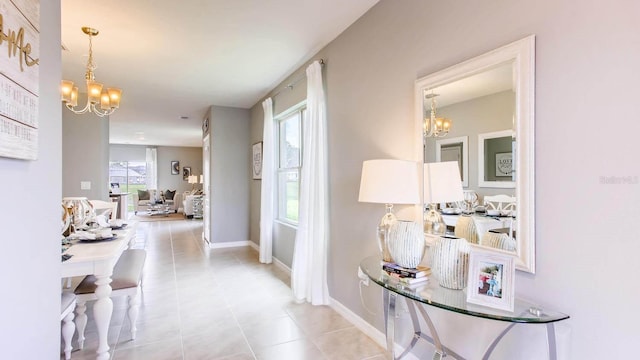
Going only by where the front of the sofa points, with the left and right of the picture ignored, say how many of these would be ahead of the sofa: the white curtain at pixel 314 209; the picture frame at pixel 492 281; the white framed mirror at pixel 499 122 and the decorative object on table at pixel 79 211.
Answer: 4

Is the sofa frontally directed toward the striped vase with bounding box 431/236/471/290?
yes

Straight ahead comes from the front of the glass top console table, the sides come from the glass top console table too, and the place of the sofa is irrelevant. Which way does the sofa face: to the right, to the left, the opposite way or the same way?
to the left

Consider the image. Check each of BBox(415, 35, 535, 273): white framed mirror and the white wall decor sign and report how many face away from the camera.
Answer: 0

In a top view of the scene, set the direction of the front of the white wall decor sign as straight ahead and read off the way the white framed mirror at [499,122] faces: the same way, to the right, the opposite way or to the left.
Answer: the opposite way

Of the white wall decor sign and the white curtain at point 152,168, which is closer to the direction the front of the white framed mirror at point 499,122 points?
the white wall decor sign

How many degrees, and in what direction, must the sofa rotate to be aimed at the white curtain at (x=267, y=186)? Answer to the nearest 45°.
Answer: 0° — it already faces it

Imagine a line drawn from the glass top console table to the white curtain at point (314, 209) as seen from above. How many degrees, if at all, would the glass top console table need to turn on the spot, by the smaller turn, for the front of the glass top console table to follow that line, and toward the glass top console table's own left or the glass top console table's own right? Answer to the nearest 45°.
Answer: approximately 90° to the glass top console table's own right

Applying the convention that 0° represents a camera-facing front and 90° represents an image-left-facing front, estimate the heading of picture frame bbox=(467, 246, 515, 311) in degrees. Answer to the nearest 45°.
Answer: approximately 45°

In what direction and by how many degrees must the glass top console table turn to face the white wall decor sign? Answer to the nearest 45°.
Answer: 0° — it already faces it
